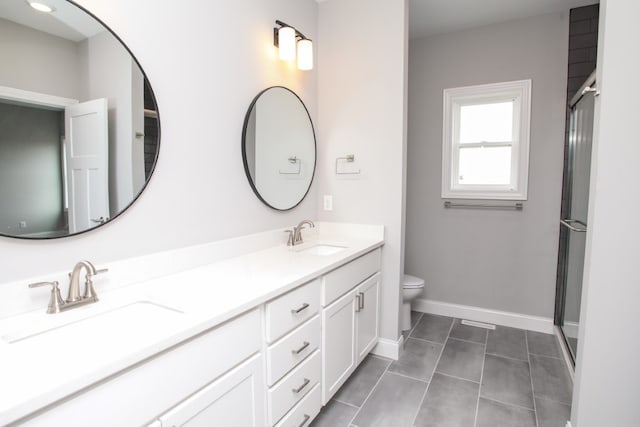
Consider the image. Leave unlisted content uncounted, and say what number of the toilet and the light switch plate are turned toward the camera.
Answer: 1

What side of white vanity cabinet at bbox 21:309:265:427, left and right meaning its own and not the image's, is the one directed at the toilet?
left

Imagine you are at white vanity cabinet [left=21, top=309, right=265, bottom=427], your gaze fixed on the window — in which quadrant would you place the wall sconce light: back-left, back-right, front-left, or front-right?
front-left

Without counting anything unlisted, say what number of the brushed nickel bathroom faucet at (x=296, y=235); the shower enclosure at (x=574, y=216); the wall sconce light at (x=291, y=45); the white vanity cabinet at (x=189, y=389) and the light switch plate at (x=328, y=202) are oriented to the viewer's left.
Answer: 1

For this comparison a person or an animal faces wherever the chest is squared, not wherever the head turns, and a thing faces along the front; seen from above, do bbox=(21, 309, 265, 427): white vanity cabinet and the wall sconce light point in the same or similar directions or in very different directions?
same or similar directions

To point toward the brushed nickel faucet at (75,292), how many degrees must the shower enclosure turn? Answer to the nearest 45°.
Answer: approximately 45° to its left

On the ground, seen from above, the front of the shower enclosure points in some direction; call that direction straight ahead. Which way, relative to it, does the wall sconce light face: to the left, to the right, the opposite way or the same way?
the opposite way

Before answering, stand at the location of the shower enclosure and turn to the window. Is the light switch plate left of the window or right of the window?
left

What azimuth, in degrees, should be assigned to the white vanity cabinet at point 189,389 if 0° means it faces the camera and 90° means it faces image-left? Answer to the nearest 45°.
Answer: approximately 315°

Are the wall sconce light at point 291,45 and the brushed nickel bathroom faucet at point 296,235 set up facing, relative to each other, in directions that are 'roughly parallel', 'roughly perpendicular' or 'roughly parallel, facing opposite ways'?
roughly parallel

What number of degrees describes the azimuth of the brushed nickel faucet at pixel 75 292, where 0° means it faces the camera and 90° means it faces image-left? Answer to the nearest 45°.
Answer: approximately 315°

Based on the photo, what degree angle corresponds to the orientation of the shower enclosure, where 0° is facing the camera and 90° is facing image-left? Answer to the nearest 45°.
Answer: approximately 90°

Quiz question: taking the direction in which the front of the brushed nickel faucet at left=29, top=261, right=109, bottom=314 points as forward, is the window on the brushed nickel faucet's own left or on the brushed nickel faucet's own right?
on the brushed nickel faucet's own left

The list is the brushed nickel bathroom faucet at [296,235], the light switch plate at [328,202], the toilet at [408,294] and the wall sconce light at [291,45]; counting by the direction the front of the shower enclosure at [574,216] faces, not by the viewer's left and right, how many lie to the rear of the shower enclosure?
0

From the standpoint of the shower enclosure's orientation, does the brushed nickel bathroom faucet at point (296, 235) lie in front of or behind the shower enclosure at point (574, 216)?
in front

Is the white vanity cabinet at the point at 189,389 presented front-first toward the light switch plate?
no

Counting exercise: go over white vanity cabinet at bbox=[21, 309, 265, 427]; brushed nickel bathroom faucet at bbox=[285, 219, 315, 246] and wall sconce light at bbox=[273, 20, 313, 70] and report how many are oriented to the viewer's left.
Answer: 0
